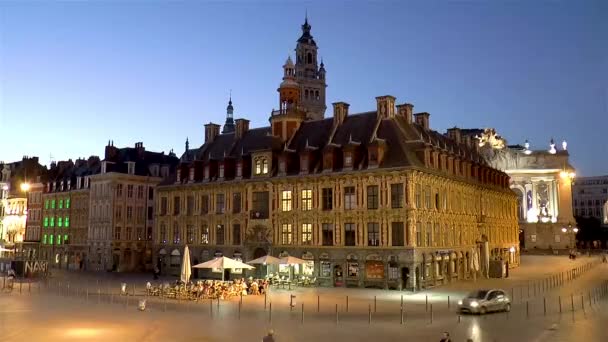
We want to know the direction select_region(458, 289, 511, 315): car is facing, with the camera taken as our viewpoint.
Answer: facing the viewer and to the left of the viewer
